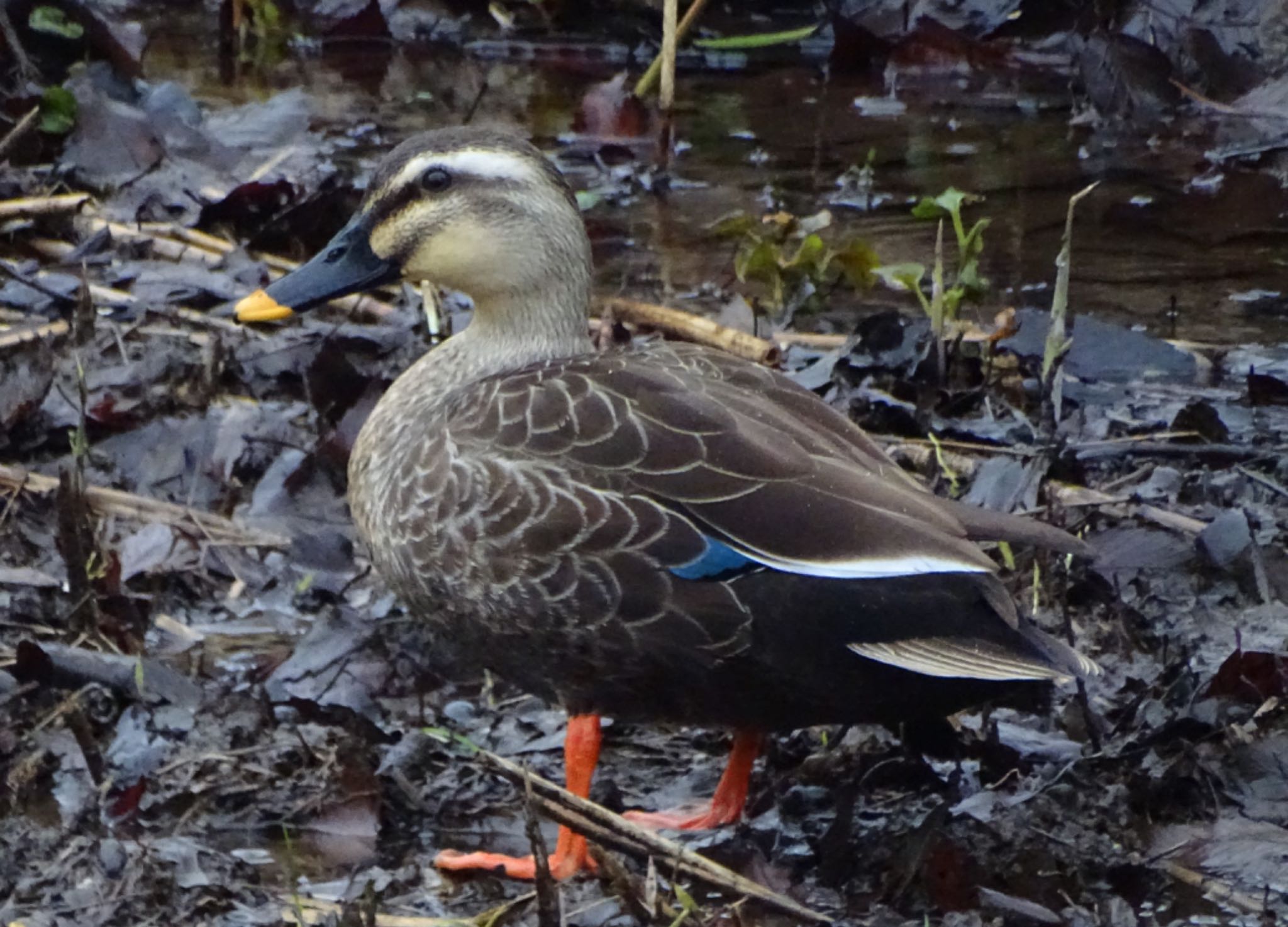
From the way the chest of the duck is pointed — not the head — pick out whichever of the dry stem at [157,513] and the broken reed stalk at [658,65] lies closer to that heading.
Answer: the dry stem

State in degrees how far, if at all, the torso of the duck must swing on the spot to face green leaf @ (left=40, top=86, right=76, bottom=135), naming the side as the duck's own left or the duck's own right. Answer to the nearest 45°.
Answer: approximately 45° to the duck's own right

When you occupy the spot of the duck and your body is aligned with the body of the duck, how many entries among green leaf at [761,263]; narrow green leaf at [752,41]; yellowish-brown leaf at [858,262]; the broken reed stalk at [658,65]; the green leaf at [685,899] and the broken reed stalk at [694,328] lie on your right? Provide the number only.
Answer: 5

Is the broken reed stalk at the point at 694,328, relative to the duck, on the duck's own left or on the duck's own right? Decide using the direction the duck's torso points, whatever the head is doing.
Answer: on the duck's own right

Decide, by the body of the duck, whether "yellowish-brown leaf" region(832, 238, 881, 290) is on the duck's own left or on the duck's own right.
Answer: on the duck's own right

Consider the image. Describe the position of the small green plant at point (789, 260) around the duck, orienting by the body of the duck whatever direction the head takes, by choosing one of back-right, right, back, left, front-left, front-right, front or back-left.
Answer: right

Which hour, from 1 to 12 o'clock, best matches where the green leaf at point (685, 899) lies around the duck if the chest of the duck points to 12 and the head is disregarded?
The green leaf is roughly at 9 o'clock from the duck.

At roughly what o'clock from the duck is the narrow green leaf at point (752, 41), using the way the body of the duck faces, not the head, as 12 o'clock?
The narrow green leaf is roughly at 3 o'clock from the duck.

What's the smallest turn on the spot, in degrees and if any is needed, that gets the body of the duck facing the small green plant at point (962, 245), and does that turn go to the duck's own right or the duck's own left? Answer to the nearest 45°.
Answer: approximately 90° to the duck's own right

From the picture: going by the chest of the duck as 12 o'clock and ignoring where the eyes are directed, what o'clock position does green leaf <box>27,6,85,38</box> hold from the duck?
The green leaf is roughly at 2 o'clock from the duck.

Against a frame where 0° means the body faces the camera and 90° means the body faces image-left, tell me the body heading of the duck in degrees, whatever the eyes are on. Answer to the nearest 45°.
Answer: approximately 90°

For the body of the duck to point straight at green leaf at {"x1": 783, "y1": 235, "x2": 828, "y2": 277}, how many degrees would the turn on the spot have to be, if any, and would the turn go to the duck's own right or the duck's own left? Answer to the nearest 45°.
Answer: approximately 90° to the duck's own right

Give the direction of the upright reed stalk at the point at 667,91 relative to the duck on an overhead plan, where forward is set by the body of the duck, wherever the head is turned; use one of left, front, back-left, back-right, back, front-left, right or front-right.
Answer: right

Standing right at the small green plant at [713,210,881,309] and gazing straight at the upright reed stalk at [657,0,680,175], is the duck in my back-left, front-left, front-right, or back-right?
back-left
